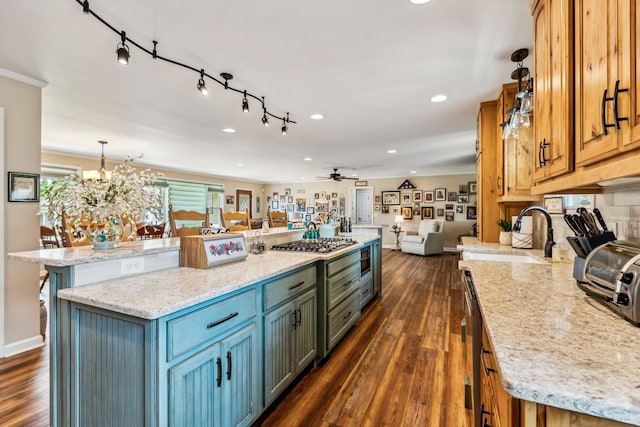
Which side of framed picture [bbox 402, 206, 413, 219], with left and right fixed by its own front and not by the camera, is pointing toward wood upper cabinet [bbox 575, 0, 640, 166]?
front

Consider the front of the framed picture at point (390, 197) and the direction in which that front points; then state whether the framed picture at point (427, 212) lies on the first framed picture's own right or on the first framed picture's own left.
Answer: on the first framed picture's own left

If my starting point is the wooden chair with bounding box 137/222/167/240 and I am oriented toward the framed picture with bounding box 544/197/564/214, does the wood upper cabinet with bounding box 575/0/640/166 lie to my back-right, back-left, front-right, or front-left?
front-right

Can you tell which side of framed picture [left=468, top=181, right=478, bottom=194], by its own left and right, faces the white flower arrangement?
front

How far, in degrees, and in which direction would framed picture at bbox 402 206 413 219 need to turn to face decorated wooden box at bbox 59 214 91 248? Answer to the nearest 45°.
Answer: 0° — it already faces it

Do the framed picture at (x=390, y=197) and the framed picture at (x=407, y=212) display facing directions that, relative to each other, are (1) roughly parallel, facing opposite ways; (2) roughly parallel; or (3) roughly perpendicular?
roughly parallel

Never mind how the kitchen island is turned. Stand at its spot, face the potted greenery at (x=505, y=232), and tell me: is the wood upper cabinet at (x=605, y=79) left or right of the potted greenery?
right

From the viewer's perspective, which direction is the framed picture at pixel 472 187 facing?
toward the camera

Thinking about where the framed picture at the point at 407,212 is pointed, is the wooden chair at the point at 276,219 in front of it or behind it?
in front

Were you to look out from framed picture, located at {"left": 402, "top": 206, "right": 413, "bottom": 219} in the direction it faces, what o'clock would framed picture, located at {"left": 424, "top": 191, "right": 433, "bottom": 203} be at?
framed picture, located at {"left": 424, "top": 191, "right": 433, "bottom": 203} is roughly at 9 o'clock from framed picture, located at {"left": 402, "top": 206, "right": 413, "bottom": 219}.

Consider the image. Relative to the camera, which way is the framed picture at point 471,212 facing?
toward the camera

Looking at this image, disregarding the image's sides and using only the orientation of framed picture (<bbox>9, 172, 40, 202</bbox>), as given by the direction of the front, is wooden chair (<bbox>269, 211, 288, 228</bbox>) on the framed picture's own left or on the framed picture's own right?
on the framed picture's own left
